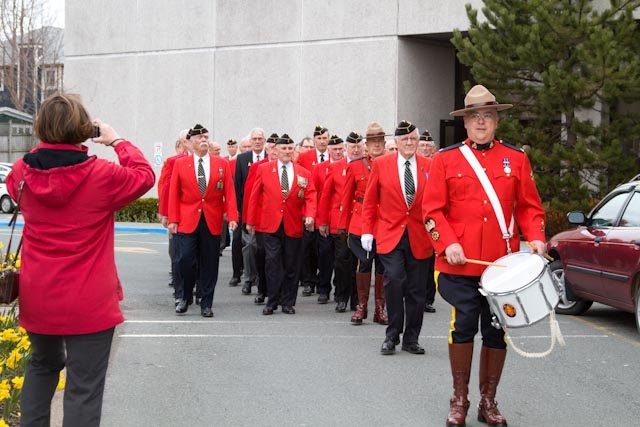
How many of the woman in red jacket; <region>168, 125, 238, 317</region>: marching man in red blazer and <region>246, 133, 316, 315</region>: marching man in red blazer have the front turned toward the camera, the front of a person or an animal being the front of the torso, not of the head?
2

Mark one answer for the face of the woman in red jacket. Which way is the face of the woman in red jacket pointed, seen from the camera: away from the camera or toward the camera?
away from the camera

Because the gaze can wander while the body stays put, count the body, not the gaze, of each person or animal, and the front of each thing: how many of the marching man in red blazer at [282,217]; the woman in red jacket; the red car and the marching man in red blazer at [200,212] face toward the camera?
2

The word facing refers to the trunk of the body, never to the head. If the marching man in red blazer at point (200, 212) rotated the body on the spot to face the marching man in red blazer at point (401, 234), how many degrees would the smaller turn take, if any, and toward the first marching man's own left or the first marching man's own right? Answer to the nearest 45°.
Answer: approximately 45° to the first marching man's own left

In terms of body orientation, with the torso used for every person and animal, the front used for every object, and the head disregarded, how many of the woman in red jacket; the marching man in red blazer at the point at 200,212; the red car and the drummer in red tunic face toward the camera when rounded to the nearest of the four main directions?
2

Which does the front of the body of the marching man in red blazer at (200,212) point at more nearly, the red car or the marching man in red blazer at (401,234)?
the marching man in red blazer

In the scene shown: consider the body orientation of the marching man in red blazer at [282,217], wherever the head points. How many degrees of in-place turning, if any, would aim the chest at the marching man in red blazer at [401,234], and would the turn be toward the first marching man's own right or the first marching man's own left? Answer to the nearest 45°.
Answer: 0° — they already face them

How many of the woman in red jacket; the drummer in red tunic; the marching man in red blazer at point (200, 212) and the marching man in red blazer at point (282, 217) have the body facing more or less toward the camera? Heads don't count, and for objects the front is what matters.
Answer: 3

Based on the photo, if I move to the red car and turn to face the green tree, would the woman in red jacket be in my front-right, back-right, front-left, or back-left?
back-left

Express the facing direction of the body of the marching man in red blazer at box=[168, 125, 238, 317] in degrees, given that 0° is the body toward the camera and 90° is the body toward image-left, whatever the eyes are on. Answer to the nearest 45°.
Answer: approximately 0°
